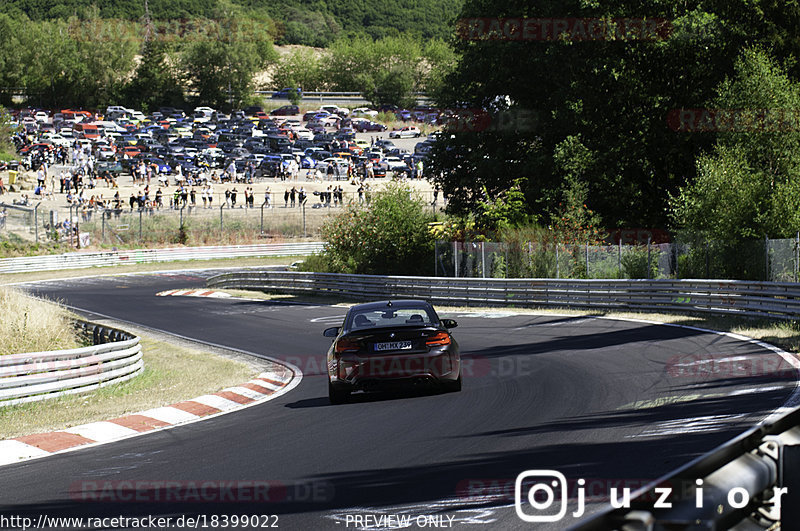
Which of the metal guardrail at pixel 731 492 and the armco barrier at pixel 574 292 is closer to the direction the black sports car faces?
the armco barrier

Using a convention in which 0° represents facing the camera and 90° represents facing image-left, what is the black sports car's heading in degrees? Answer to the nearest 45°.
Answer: approximately 180°

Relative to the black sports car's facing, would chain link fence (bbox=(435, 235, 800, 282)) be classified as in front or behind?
in front

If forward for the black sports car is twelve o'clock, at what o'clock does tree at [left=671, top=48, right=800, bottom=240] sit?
The tree is roughly at 1 o'clock from the black sports car.

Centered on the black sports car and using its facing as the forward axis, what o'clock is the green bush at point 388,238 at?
The green bush is roughly at 12 o'clock from the black sports car.

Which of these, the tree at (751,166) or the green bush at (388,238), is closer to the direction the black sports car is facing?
the green bush

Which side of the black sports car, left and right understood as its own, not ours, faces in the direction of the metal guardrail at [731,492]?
back

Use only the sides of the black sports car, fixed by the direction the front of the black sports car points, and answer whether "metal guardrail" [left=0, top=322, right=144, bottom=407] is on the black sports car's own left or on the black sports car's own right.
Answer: on the black sports car's own left
